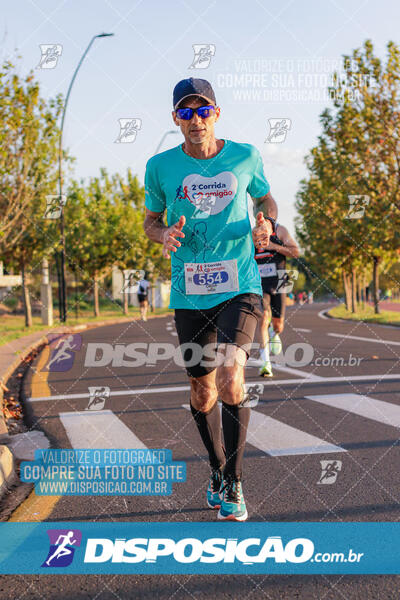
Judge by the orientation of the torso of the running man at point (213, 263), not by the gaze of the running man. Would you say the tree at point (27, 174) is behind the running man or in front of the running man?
behind

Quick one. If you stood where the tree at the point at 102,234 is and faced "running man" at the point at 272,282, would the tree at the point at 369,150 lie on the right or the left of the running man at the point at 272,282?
left

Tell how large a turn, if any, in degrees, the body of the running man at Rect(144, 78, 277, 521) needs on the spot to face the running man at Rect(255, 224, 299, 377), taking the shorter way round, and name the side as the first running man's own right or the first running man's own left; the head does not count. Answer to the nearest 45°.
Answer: approximately 180°

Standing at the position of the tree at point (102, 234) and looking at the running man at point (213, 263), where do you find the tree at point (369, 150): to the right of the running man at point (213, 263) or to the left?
left

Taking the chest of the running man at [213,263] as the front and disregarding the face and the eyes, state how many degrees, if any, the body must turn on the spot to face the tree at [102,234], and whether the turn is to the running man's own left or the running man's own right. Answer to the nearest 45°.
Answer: approximately 180°

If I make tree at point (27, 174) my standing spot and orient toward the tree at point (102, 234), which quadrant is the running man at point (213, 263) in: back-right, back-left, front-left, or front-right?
back-right

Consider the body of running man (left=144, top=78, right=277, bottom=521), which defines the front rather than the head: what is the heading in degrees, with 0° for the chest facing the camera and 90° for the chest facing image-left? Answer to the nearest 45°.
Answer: approximately 0°

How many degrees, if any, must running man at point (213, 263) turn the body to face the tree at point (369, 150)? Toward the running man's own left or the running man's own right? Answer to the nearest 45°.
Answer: approximately 180°
